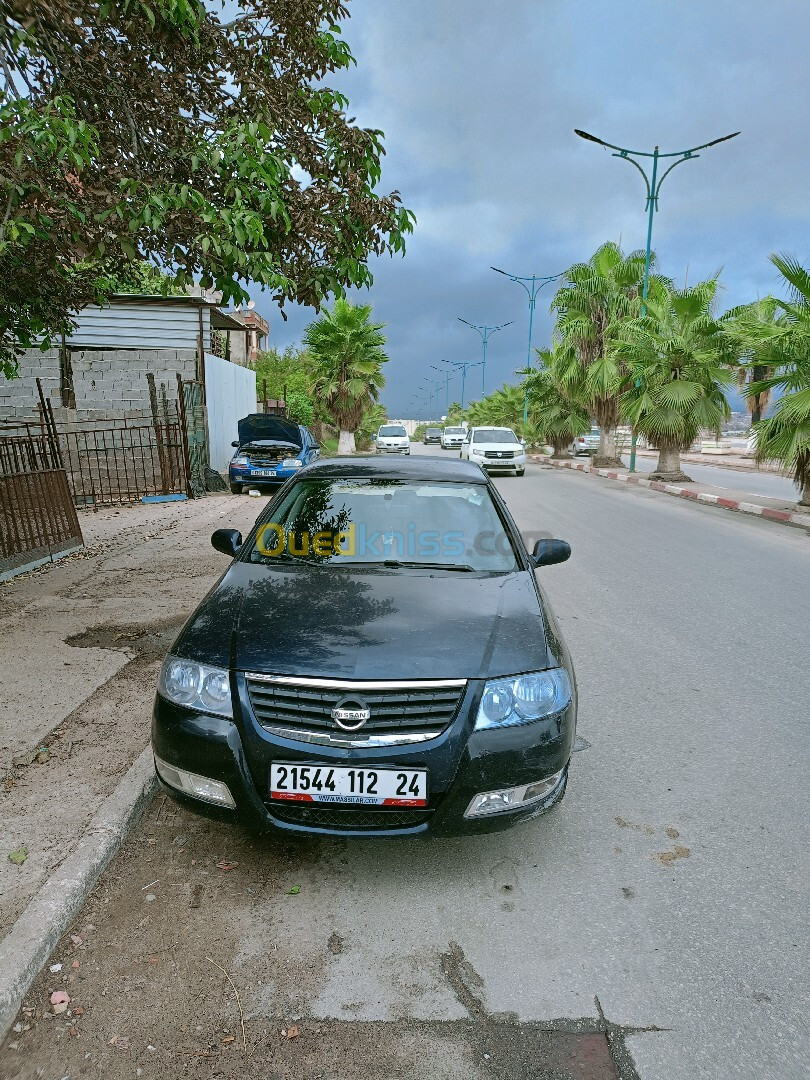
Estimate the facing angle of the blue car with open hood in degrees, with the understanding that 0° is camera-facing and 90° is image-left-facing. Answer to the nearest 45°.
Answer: approximately 0°

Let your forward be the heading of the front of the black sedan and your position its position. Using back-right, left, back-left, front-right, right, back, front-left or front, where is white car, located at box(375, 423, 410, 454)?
back

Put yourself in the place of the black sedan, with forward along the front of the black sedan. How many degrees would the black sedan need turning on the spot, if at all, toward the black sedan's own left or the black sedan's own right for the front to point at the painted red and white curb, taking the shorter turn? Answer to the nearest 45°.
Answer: approximately 135° to the black sedan's own left

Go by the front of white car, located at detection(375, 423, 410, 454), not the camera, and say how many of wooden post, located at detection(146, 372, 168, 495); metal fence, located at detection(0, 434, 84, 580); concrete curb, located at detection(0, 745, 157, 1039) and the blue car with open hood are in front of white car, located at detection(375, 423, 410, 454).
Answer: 4

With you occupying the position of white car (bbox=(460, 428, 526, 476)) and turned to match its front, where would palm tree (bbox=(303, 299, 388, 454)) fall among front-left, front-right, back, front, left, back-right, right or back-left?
back-right

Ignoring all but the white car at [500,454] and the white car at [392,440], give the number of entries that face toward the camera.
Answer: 2

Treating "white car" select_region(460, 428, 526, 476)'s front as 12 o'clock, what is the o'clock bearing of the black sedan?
The black sedan is roughly at 12 o'clock from the white car.

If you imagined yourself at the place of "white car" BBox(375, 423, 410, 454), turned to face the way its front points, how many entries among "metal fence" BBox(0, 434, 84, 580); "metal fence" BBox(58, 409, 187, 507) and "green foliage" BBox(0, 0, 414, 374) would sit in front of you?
3
